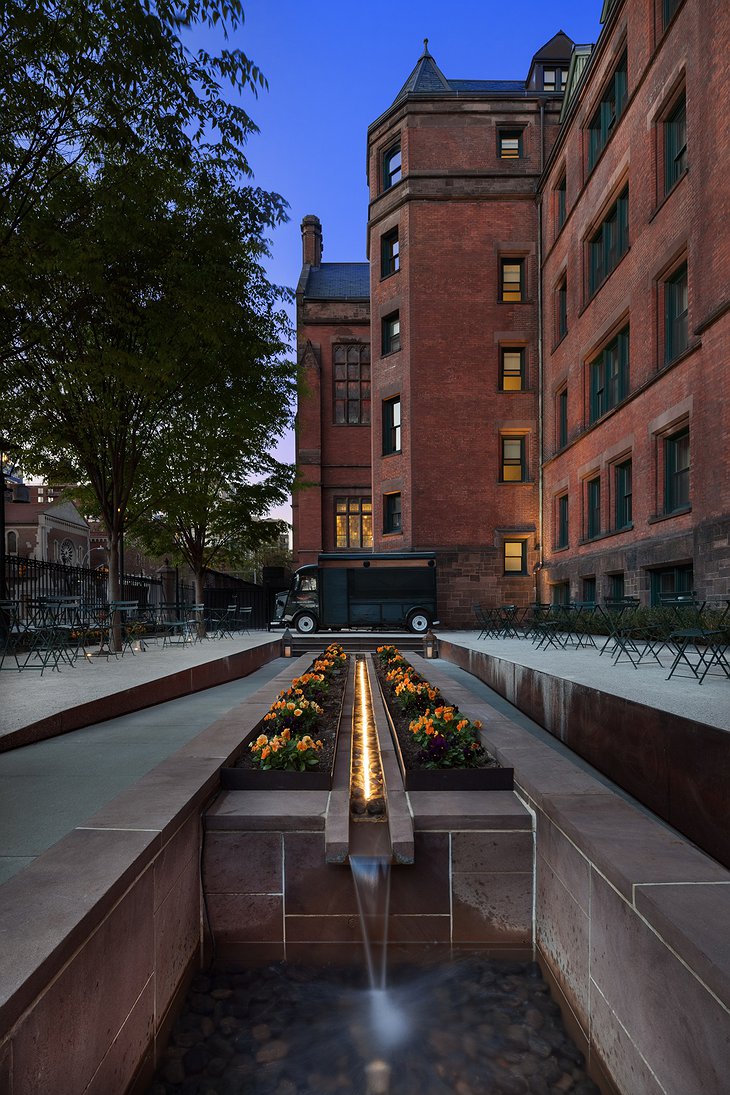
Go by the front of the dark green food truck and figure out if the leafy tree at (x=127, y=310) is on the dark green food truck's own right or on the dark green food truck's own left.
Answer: on the dark green food truck's own left

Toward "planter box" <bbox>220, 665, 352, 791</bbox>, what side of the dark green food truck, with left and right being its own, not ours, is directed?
left

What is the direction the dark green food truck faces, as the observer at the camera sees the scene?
facing to the left of the viewer

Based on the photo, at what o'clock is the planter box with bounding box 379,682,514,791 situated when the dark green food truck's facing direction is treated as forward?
The planter box is roughly at 9 o'clock from the dark green food truck.

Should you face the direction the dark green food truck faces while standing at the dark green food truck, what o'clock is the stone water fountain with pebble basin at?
The stone water fountain with pebble basin is roughly at 9 o'clock from the dark green food truck.
